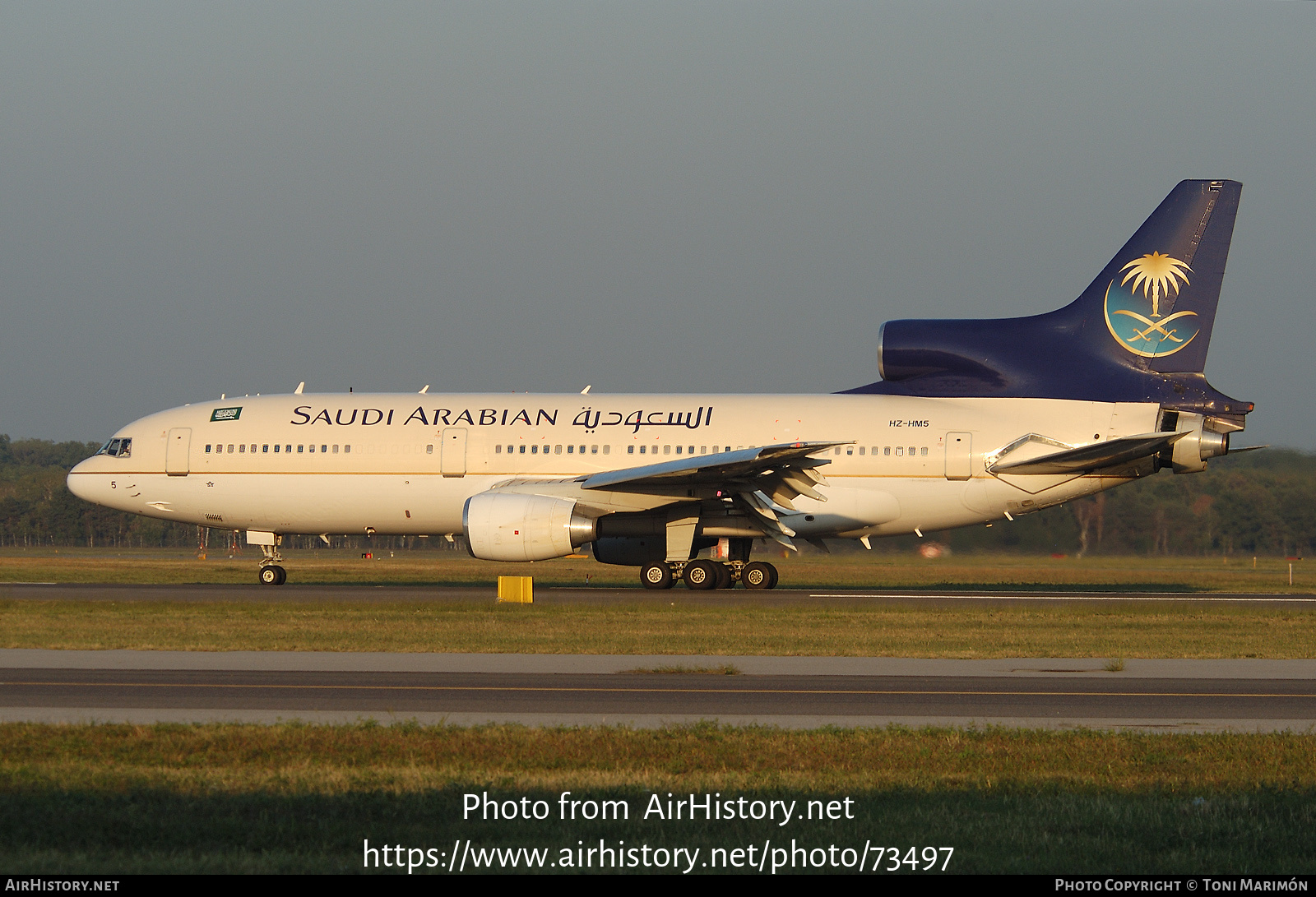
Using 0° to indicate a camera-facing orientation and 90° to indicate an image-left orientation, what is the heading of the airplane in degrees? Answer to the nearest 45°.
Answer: approximately 90°
